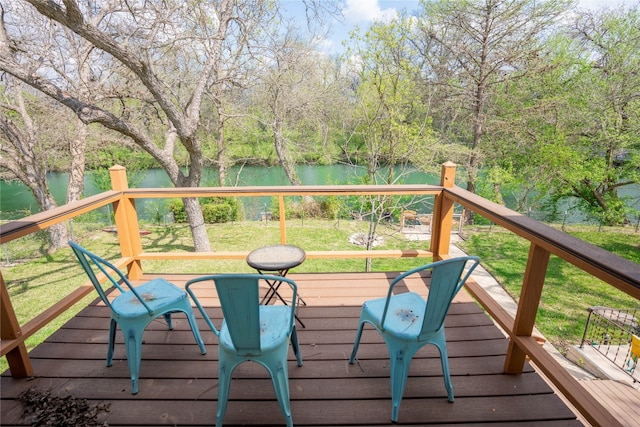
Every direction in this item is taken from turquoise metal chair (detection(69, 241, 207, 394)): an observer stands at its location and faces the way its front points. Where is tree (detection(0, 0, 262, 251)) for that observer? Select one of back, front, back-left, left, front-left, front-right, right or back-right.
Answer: front-left

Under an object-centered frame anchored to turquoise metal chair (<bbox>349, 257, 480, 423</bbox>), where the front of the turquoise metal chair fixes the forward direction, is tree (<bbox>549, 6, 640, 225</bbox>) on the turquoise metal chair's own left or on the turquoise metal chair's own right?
on the turquoise metal chair's own right

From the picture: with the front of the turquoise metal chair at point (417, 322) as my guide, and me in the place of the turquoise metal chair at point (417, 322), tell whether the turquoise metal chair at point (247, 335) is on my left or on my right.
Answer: on my left

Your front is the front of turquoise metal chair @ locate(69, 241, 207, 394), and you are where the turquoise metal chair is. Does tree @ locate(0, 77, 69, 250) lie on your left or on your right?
on your left

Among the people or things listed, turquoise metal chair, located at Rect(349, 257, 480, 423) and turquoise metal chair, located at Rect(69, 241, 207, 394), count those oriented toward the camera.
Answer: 0

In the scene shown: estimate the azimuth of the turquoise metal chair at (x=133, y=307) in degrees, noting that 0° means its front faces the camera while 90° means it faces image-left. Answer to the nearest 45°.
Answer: approximately 225°

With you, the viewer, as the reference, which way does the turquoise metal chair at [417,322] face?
facing away from the viewer and to the left of the viewer

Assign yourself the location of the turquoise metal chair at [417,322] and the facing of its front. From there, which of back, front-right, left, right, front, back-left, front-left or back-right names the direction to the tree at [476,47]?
front-right
